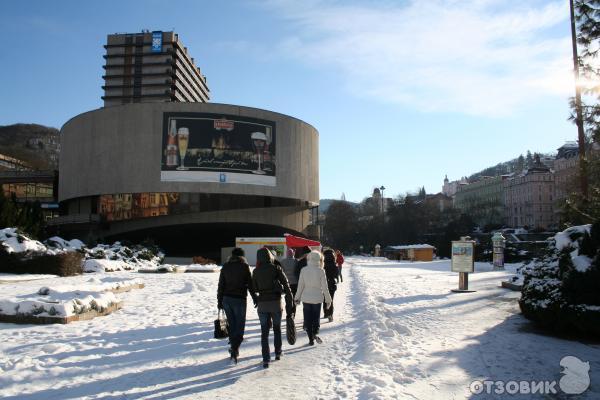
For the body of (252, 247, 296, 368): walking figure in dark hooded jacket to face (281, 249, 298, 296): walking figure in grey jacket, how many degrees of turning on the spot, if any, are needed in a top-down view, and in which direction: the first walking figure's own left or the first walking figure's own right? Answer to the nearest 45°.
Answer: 0° — they already face them

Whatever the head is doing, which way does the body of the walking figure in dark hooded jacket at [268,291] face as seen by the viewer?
away from the camera

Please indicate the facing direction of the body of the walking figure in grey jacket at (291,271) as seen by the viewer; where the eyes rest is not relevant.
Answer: away from the camera

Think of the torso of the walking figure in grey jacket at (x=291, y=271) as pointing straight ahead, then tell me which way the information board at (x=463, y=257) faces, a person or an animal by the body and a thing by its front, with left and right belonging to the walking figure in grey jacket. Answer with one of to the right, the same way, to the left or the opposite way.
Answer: the opposite way

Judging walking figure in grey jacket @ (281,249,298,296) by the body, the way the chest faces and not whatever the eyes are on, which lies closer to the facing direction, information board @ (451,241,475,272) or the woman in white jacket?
the information board

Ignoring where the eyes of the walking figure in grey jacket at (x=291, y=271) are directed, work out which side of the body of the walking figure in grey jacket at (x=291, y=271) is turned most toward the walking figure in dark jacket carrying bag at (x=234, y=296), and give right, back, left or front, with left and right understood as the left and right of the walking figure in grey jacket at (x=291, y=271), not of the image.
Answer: back

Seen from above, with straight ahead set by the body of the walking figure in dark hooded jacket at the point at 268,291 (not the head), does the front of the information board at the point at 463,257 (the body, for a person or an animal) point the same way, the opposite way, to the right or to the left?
the opposite way

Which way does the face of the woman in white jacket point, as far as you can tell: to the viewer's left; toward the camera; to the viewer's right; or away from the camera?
away from the camera

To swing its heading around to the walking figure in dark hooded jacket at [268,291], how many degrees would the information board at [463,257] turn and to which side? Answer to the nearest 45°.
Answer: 0° — it already faces them

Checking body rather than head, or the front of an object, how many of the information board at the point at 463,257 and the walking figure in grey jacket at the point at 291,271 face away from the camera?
1

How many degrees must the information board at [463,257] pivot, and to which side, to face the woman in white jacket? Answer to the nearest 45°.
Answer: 0° — it already faces them

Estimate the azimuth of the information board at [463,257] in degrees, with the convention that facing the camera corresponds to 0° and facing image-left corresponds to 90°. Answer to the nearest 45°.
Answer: approximately 0°

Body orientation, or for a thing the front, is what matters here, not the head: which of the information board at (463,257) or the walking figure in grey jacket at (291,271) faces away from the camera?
the walking figure in grey jacket

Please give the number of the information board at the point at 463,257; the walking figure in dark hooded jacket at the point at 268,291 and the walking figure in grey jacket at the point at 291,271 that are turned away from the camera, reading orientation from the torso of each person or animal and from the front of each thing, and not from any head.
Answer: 2
